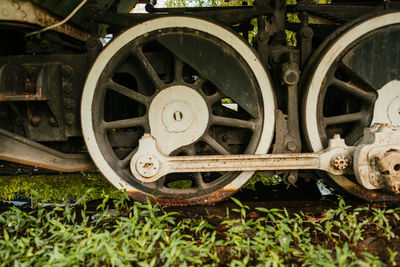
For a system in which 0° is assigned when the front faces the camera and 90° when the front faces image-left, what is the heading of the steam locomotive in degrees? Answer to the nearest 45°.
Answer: approximately 270°
